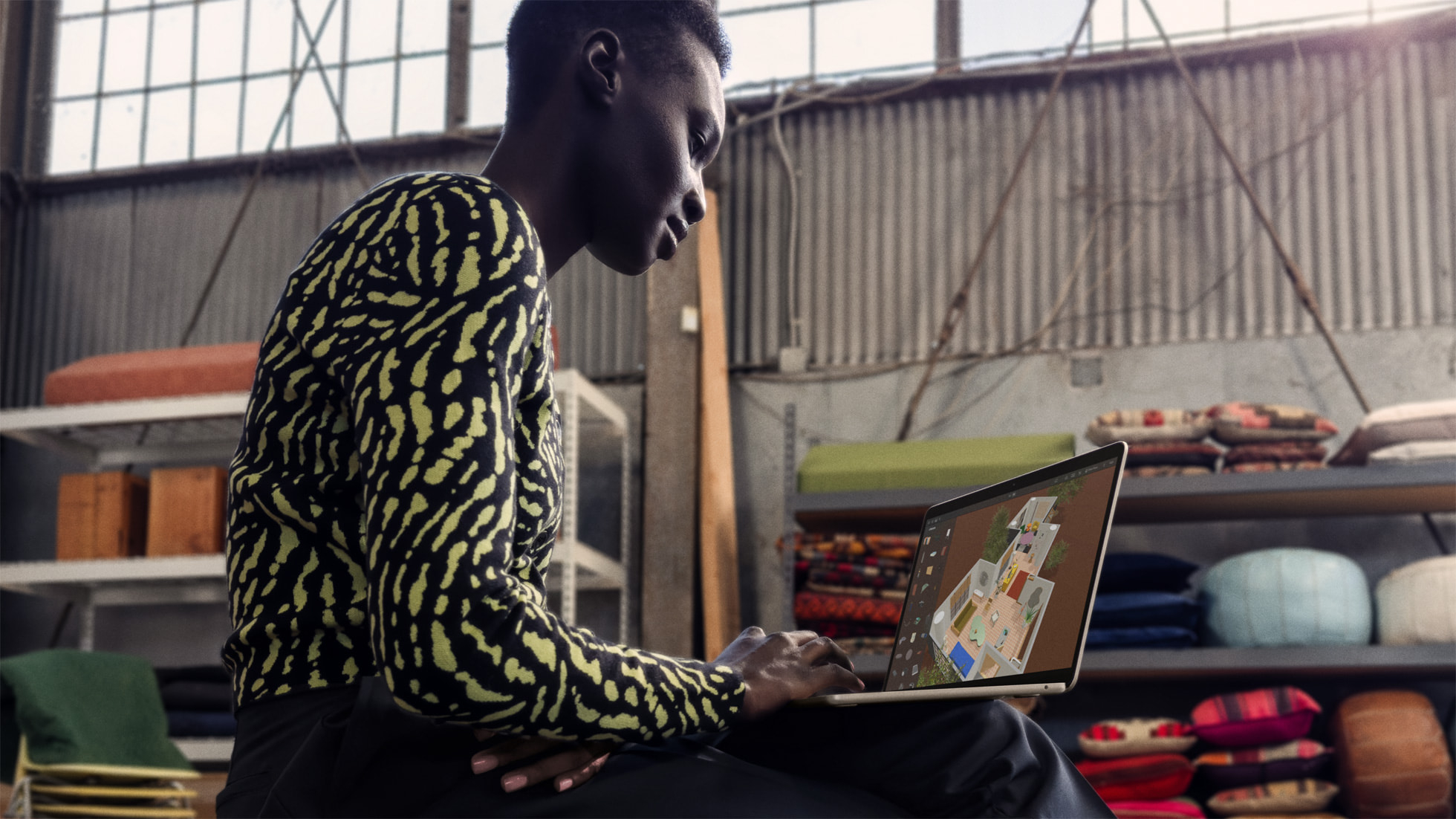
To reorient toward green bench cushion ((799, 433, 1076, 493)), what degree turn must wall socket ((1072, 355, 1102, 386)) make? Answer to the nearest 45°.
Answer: approximately 45° to its right

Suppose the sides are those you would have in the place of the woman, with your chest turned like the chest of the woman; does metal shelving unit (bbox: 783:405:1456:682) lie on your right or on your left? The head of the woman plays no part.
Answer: on your left

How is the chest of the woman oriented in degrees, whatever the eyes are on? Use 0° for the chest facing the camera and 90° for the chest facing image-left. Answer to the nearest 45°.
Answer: approximately 270°

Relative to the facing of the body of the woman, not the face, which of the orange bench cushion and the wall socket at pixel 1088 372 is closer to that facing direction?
the wall socket

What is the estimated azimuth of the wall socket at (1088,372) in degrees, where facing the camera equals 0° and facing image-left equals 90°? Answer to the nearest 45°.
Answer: approximately 0°

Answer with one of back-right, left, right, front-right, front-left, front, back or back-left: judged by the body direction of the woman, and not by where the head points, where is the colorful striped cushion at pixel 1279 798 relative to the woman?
front-left

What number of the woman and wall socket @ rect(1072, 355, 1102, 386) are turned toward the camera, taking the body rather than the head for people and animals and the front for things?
1

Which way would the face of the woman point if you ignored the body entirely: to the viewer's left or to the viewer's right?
to the viewer's right

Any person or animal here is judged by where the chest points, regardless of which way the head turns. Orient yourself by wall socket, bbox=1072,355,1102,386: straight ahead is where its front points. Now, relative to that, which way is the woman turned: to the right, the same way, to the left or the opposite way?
to the left

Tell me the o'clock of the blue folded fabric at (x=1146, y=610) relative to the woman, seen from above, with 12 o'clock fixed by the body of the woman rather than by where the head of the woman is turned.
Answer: The blue folded fabric is roughly at 10 o'clock from the woman.

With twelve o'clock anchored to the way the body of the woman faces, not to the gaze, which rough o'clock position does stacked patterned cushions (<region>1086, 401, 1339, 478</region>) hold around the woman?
The stacked patterned cushions is roughly at 10 o'clock from the woman.

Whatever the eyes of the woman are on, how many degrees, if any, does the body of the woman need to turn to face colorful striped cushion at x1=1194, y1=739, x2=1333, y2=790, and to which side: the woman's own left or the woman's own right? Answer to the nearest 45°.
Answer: approximately 45° to the woman's own left
